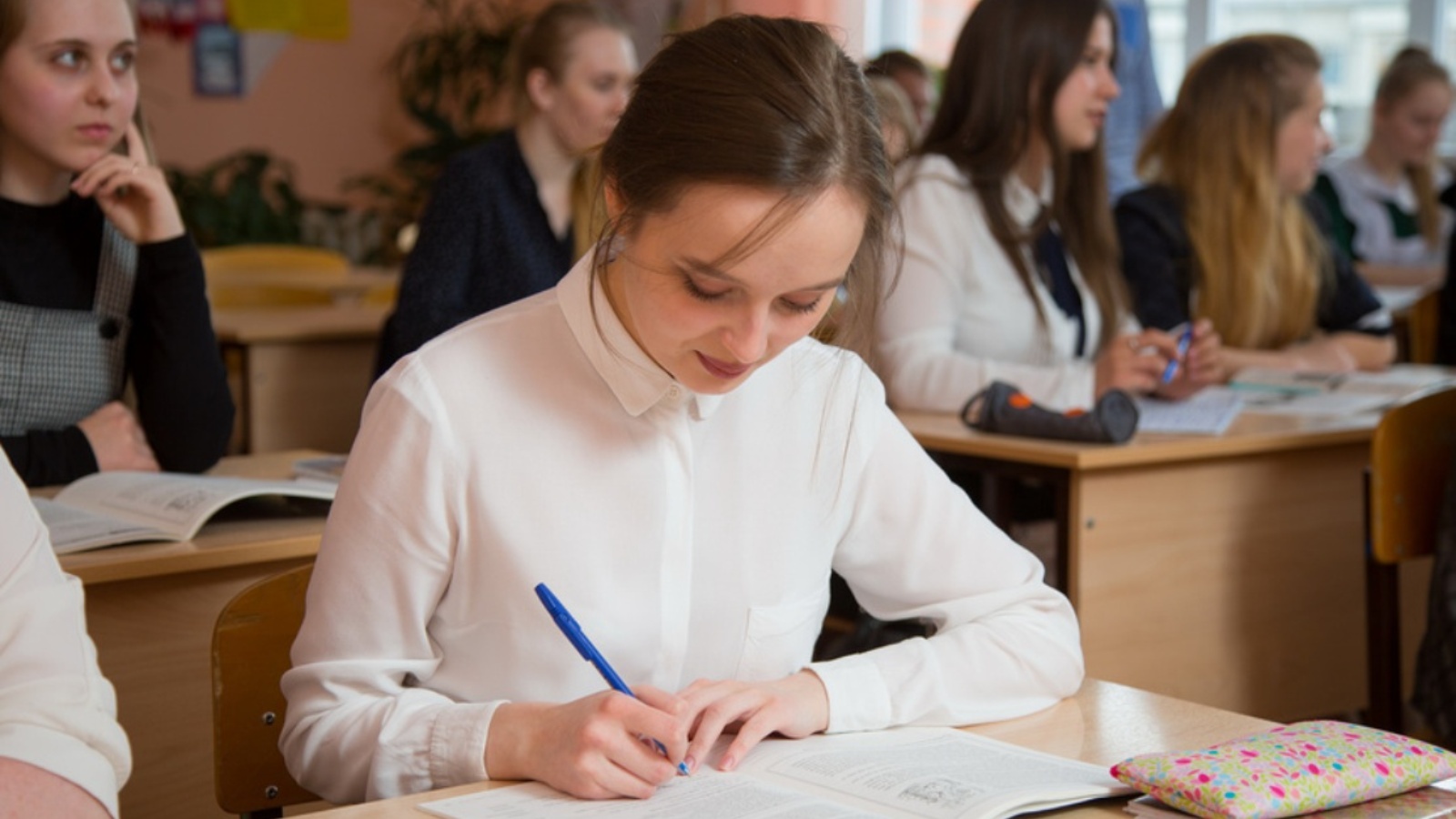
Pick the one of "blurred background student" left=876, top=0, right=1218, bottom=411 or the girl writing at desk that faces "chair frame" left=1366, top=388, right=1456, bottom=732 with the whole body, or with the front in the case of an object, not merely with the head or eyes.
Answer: the blurred background student

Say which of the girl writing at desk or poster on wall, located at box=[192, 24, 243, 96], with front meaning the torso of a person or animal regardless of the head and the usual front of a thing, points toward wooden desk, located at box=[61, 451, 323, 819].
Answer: the poster on wall

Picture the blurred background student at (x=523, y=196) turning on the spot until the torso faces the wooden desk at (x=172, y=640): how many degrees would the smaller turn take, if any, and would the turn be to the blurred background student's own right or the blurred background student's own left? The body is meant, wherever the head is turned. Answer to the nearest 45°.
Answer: approximately 45° to the blurred background student's own right

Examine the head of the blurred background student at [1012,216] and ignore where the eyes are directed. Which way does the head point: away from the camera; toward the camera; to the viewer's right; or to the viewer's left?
to the viewer's right

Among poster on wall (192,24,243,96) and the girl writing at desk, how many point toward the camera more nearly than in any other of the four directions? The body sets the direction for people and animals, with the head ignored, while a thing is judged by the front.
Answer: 2

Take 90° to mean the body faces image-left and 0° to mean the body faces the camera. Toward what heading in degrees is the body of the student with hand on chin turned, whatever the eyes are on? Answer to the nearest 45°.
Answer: approximately 315°

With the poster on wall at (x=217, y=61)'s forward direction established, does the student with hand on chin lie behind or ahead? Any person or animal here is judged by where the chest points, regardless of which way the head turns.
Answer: ahead

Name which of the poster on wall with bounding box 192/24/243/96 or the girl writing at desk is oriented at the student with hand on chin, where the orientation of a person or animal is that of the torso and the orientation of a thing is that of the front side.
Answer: the poster on wall

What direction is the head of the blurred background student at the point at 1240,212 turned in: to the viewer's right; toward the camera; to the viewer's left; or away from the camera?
to the viewer's right

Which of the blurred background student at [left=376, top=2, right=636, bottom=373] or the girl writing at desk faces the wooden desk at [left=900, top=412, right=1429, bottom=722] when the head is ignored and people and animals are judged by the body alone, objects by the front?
the blurred background student

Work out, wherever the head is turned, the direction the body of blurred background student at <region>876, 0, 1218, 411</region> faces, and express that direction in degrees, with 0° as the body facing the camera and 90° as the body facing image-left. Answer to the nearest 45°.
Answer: approximately 315°

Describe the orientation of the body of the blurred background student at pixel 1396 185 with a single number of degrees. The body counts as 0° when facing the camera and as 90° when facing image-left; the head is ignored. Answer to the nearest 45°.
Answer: approximately 315°
